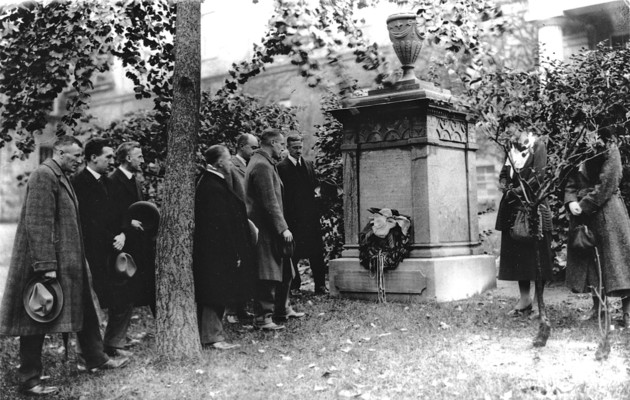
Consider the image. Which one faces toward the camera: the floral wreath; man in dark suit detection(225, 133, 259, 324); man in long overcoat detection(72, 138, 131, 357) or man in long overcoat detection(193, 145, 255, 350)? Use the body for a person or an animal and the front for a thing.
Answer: the floral wreath

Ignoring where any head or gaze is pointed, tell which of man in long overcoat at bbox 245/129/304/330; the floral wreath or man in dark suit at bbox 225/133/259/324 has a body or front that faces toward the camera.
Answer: the floral wreath

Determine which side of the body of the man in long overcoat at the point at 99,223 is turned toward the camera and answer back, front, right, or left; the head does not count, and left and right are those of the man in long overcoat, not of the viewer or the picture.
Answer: right

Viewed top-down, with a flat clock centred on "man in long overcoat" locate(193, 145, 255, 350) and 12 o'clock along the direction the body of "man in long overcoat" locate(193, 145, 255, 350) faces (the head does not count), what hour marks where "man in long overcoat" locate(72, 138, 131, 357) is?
"man in long overcoat" locate(72, 138, 131, 357) is roughly at 6 o'clock from "man in long overcoat" locate(193, 145, 255, 350).

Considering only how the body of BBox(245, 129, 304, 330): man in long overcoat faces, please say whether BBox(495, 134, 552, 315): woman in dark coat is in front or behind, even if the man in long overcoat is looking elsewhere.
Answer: in front

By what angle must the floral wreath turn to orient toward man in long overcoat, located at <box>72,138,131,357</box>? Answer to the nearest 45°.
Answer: approximately 45° to its right

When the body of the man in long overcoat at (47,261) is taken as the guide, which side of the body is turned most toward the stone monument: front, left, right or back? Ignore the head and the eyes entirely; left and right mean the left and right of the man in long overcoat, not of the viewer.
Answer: front

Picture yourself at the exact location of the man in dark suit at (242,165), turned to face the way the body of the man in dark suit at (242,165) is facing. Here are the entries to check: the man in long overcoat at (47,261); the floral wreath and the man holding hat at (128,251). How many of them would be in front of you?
1

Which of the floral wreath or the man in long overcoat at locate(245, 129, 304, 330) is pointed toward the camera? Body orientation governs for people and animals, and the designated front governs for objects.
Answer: the floral wreath

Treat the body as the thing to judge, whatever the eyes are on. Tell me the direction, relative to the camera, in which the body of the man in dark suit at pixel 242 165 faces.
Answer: to the viewer's right

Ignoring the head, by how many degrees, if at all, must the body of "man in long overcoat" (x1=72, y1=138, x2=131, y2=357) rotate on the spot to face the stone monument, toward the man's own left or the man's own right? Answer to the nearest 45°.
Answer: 0° — they already face it

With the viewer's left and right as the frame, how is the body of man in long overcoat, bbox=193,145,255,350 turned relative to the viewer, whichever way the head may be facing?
facing to the right of the viewer

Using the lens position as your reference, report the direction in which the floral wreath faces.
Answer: facing the viewer

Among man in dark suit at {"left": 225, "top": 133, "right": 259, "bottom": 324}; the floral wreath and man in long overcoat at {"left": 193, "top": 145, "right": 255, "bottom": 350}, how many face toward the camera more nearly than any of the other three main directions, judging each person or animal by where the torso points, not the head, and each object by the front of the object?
1

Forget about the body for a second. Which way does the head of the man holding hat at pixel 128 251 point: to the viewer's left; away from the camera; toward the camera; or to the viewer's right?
to the viewer's right
